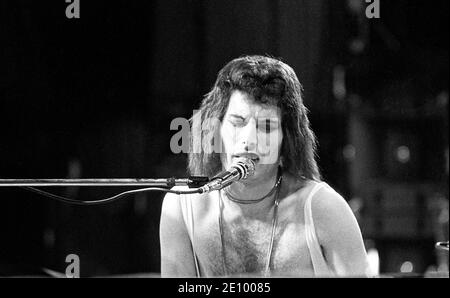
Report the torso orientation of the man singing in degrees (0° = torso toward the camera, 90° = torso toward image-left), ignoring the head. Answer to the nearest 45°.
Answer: approximately 0°
